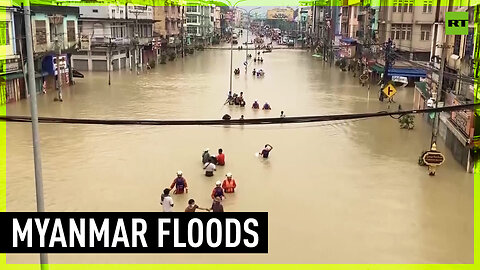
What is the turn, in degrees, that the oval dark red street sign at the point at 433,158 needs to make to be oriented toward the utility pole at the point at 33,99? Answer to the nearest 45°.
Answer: approximately 45° to its right

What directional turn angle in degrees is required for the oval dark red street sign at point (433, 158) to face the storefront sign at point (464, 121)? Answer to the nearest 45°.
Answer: approximately 135° to its left

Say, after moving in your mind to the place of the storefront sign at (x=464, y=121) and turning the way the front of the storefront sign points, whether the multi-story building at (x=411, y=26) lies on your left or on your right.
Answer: on your right

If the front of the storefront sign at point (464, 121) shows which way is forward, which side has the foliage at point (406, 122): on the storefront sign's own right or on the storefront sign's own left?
on the storefront sign's own right

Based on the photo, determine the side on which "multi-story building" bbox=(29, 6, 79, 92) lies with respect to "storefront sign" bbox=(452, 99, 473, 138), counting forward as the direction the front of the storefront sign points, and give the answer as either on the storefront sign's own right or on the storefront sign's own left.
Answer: on the storefront sign's own right

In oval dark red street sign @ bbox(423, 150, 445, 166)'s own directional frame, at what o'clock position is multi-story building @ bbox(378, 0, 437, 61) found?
The multi-story building is roughly at 6 o'clock from the oval dark red street sign.

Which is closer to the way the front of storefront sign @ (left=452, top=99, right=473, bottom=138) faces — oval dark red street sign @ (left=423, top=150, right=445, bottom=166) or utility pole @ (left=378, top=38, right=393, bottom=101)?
the oval dark red street sign

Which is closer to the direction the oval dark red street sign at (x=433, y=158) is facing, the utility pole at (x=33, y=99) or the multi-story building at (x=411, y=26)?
the utility pole

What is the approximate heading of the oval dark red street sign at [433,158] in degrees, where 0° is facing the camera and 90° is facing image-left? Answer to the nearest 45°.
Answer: approximately 0°

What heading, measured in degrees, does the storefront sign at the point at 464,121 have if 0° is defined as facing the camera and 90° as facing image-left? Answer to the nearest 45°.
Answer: approximately 45°

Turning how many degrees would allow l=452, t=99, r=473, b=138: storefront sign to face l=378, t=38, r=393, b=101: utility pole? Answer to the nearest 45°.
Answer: approximately 135° to its right
